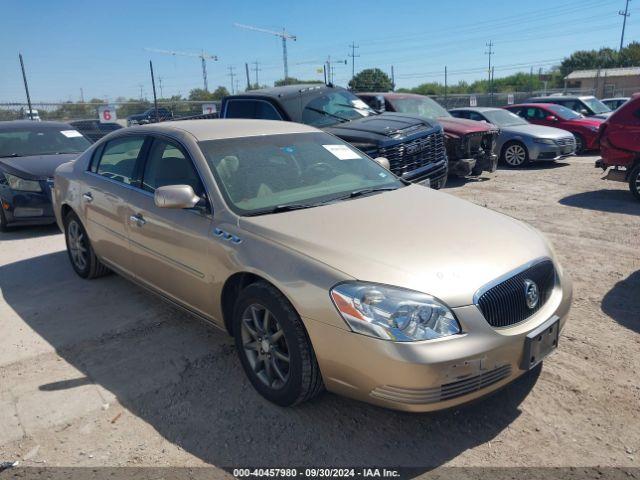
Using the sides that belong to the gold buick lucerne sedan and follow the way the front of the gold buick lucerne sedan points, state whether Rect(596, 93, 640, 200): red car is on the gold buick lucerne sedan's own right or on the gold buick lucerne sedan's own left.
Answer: on the gold buick lucerne sedan's own left

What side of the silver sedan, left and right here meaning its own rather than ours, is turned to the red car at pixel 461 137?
right

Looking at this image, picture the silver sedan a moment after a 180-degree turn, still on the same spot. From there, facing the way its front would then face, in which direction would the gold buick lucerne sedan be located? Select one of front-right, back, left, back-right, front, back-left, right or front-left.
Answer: back-left

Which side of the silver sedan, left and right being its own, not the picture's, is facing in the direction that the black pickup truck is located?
right

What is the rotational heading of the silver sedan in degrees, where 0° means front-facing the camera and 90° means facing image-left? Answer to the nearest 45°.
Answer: approximately 315°

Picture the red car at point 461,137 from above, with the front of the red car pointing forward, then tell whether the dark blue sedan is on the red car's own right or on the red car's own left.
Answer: on the red car's own right

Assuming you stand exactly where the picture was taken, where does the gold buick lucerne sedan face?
facing the viewer and to the right of the viewer

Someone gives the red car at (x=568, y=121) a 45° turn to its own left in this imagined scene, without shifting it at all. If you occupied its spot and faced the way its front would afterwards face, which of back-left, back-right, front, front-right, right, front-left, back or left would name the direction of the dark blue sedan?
back-right

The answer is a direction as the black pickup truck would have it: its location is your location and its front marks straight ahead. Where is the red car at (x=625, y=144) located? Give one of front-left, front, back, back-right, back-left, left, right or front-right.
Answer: front-left

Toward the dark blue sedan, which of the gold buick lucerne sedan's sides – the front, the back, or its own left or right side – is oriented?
back

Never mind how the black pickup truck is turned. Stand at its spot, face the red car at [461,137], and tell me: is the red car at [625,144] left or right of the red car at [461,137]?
right
